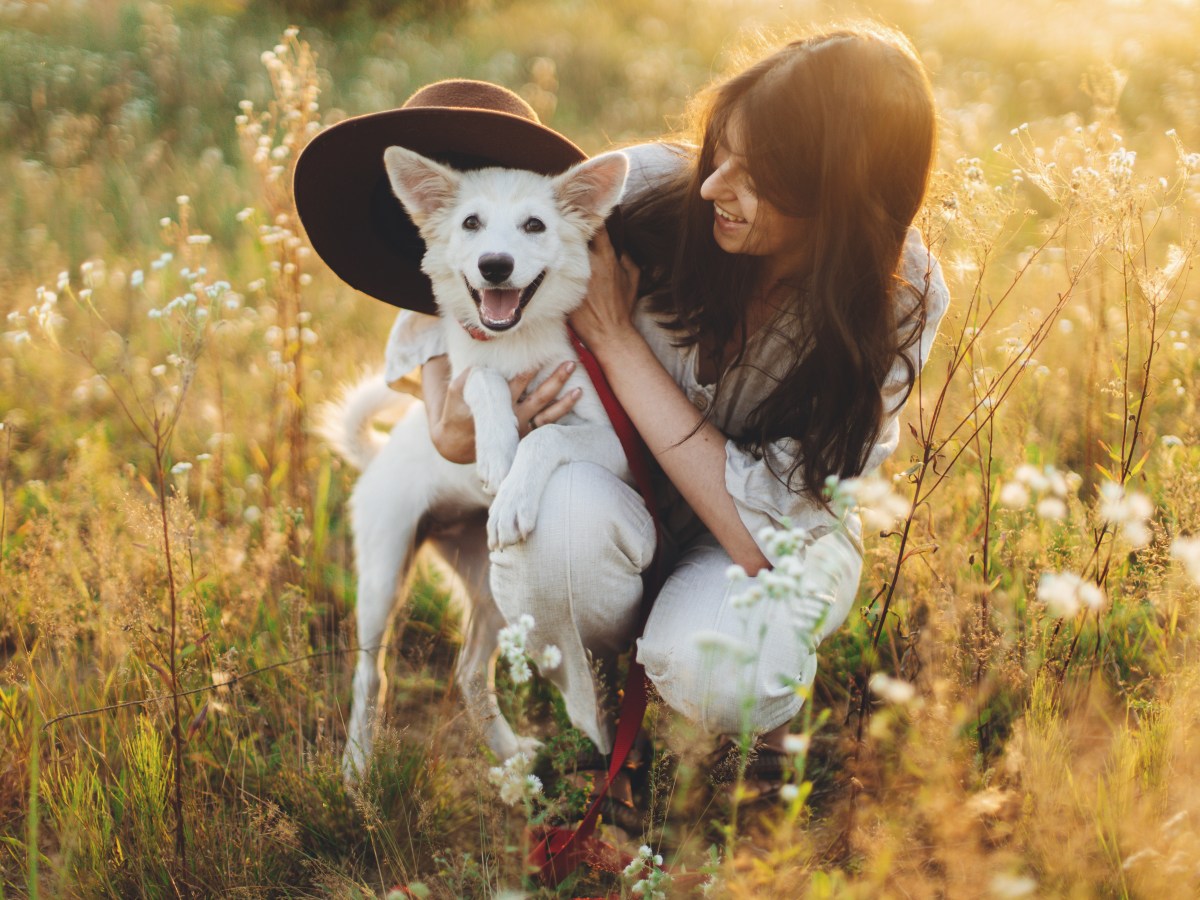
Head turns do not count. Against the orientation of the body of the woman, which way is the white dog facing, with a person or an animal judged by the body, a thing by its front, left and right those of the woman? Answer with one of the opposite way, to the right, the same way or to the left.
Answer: to the left

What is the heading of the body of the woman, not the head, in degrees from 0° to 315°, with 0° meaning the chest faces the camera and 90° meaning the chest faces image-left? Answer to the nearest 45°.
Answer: approximately 45°

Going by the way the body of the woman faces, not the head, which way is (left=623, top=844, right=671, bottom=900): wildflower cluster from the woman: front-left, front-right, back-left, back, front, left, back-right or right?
front-left

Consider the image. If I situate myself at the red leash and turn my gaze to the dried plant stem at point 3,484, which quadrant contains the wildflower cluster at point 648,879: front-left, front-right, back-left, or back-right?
back-left

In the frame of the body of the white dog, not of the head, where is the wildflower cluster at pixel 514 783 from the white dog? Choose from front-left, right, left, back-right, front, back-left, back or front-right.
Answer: front-right

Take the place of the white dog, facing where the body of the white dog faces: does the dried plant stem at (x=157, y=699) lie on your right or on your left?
on your right

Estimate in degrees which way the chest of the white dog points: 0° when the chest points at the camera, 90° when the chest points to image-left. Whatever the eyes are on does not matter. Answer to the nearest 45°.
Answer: approximately 315°

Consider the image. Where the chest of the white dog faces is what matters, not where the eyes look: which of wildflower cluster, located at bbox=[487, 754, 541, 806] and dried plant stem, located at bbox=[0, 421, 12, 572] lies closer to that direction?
the wildflower cluster
